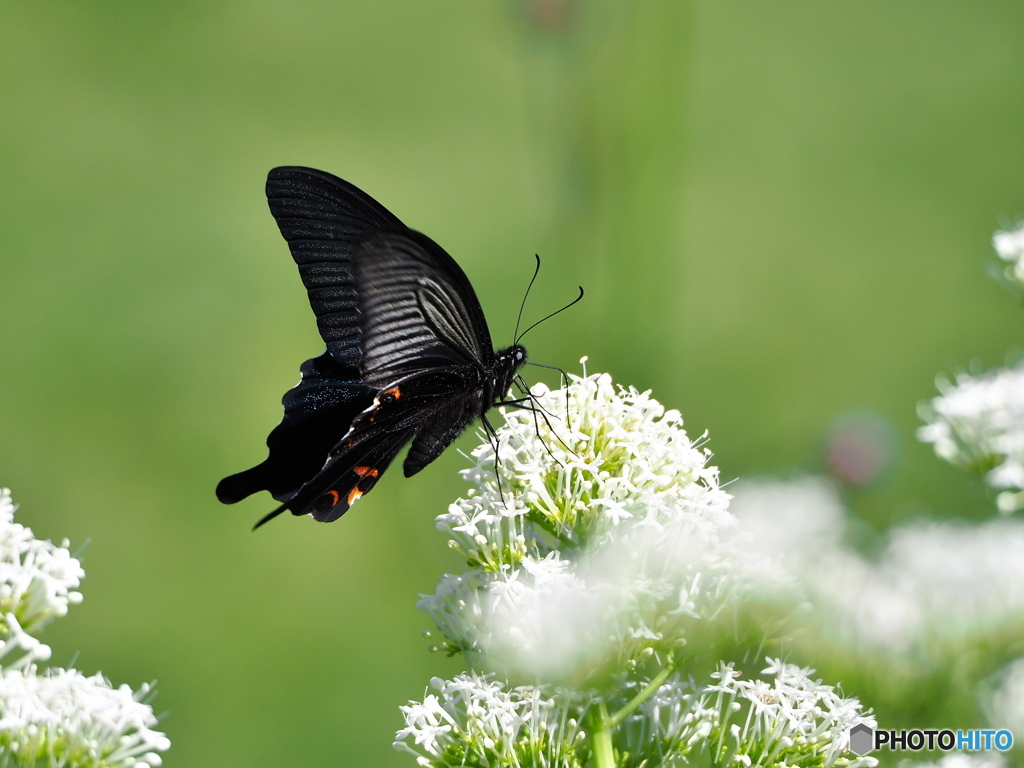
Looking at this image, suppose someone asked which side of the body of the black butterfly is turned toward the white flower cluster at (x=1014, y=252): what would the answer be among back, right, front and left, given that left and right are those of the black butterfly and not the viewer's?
front

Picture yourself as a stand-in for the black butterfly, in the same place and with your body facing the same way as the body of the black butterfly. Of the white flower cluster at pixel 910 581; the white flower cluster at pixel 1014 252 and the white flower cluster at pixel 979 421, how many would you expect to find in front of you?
3

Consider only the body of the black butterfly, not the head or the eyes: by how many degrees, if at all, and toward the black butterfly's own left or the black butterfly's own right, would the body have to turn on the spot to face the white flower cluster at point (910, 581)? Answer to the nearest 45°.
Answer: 0° — it already faces it

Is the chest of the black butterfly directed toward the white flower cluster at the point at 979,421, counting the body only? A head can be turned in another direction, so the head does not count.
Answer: yes

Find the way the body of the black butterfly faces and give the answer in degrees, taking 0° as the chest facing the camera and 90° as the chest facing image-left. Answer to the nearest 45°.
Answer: approximately 270°
